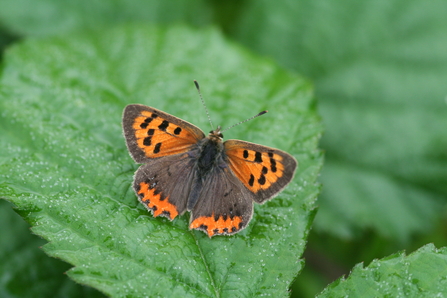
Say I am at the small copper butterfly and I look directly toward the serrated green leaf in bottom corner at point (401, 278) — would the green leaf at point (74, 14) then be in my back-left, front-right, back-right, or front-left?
back-left

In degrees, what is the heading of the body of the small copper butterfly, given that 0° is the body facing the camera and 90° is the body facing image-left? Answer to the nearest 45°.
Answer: approximately 180°

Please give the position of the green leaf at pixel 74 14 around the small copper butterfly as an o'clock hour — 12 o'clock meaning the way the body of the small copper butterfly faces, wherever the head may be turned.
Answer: The green leaf is roughly at 10 o'clock from the small copper butterfly.

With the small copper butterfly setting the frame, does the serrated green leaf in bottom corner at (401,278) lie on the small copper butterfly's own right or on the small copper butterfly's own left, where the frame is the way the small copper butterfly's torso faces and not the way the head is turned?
on the small copper butterfly's own right

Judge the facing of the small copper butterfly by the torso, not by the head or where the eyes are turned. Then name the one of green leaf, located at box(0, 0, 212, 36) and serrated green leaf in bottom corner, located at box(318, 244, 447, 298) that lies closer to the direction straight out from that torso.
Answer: the green leaf, located at box(0, 0, 212, 36)

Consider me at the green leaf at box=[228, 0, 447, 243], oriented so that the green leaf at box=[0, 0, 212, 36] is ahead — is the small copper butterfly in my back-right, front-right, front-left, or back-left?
front-left
